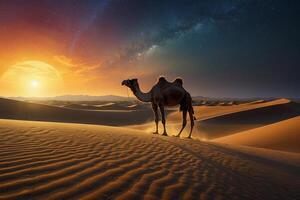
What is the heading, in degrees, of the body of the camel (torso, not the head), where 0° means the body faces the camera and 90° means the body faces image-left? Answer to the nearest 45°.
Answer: approximately 90°
